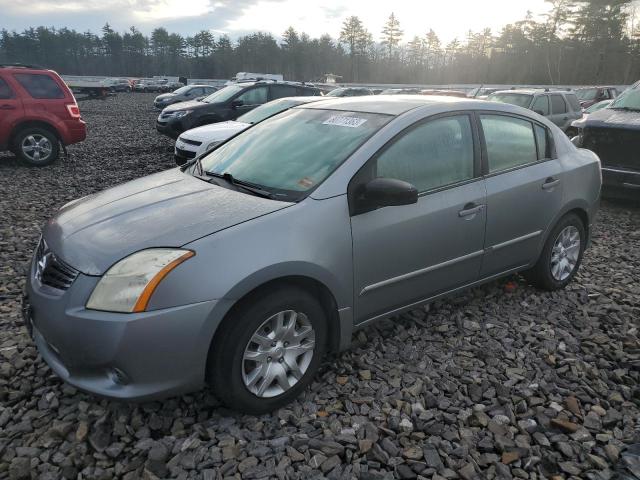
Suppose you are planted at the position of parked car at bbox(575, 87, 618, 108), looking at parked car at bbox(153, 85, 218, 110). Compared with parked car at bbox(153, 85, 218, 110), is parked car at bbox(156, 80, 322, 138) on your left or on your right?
left

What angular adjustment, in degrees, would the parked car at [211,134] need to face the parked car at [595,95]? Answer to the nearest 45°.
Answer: approximately 180°

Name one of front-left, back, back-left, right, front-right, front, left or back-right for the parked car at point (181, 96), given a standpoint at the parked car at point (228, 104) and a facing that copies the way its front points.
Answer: back-right

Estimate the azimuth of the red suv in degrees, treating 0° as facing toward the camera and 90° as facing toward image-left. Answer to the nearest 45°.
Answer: approximately 90°

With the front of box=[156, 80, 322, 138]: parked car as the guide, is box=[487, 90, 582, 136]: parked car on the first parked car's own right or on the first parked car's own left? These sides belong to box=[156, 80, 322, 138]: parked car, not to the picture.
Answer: on the first parked car's own left

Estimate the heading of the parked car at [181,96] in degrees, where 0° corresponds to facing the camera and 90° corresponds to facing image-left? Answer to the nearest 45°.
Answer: approximately 45°

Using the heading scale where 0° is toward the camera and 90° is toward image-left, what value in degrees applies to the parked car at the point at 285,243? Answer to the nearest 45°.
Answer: approximately 45°

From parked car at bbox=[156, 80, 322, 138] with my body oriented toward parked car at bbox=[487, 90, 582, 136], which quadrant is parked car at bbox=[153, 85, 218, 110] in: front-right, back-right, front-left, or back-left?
back-left

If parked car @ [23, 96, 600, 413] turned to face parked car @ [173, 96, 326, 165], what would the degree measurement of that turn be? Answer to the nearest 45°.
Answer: approximately 135° to its right
